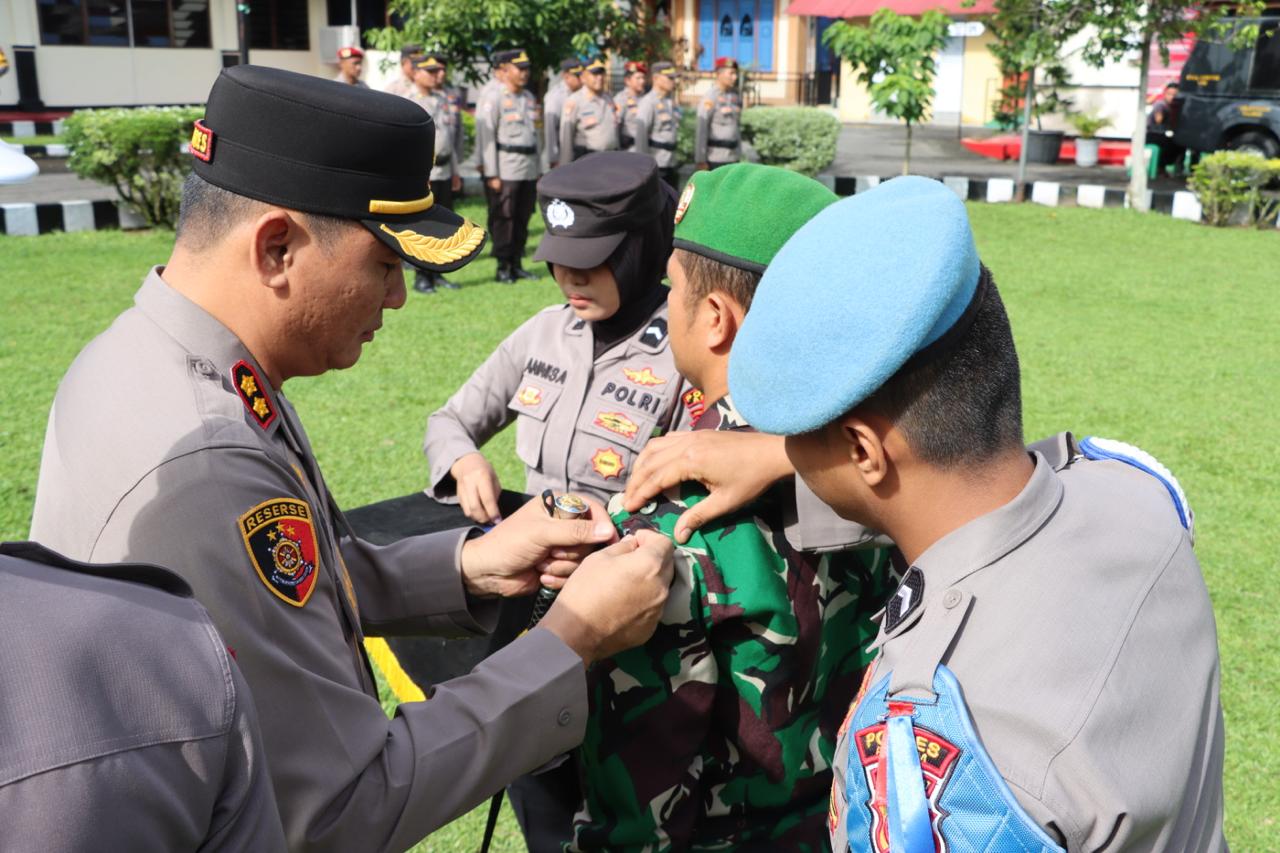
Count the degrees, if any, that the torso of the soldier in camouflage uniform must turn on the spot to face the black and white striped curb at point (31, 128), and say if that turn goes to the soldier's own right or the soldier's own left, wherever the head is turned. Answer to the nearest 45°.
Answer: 0° — they already face it

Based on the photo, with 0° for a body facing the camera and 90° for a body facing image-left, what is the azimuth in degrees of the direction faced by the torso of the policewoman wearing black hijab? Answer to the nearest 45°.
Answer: approximately 45°

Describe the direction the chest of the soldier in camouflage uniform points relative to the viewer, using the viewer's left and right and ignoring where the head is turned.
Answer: facing away from the viewer and to the left of the viewer

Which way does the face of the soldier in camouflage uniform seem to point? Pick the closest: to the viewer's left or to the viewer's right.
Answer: to the viewer's left

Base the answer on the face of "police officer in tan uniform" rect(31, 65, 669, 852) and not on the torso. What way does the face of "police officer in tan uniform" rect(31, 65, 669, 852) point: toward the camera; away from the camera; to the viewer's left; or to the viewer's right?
to the viewer's right

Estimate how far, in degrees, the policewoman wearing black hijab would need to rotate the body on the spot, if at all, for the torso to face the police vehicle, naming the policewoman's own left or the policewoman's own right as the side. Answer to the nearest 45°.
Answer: approximately 180°

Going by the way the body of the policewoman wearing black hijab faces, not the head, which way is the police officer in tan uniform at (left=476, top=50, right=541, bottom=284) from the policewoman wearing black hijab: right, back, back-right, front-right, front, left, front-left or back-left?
back-right
